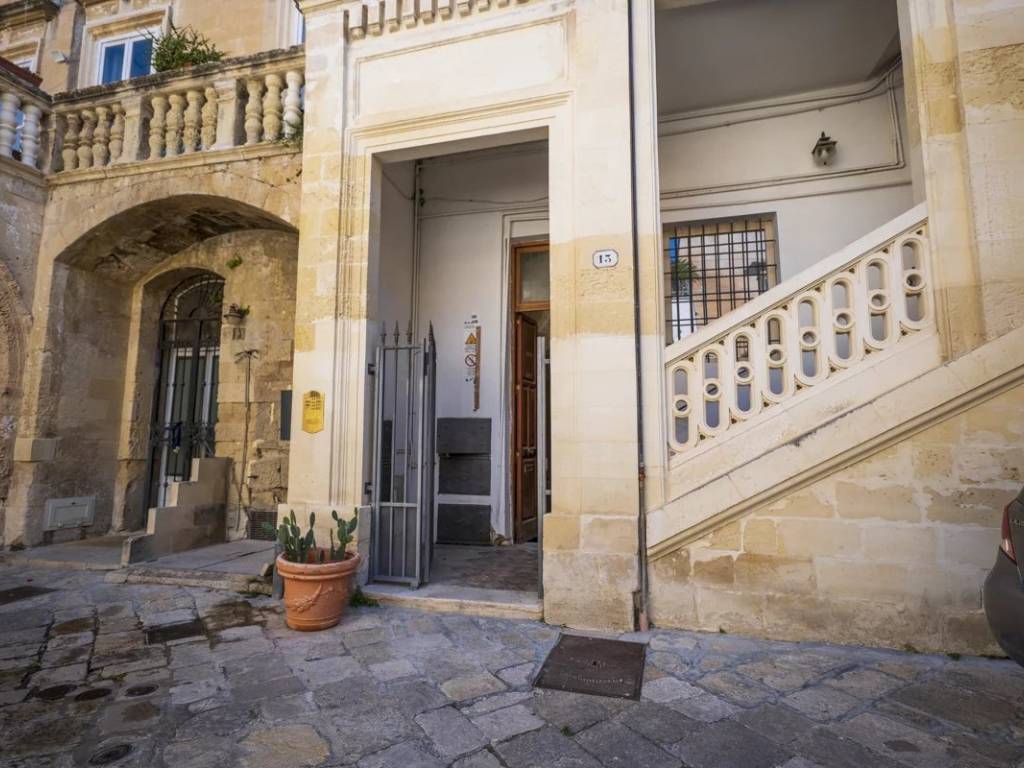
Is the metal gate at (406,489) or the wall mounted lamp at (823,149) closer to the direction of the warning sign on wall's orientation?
the metal gate

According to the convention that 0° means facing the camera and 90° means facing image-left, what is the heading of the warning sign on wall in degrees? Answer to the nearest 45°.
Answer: approximately 0°

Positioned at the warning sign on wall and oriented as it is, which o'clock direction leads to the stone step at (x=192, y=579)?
The stone step is roughly at 2 o'clock from the warning sign on wall.

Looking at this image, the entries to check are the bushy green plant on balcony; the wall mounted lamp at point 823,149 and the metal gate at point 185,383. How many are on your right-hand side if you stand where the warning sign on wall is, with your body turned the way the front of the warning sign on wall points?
2

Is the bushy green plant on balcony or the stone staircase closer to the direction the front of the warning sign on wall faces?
the stone staircase
